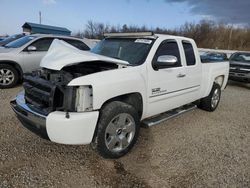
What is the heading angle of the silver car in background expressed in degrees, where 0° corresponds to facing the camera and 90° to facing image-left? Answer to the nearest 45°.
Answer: approximately 45°

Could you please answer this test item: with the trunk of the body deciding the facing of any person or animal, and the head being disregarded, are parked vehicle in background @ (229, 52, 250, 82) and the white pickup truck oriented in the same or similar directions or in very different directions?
same or similar directions

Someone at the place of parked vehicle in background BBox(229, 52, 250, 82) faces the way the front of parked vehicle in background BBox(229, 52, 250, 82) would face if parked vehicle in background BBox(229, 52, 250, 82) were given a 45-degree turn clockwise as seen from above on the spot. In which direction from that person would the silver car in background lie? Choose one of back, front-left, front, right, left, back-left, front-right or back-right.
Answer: front

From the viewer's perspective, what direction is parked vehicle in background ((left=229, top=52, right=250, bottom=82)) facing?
toward the camera

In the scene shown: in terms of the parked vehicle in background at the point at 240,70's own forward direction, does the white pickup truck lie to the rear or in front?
in front

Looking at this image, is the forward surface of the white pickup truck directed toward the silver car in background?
no

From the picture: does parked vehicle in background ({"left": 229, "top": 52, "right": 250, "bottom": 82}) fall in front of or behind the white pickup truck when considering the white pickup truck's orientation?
behind

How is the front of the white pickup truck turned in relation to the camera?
facing the viewer and to the left of the viewer

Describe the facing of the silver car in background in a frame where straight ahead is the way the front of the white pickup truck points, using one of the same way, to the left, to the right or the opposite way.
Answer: the same way
